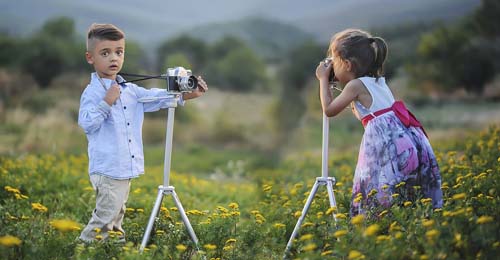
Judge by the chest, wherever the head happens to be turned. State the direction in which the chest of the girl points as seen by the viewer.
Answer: to the viewer's left

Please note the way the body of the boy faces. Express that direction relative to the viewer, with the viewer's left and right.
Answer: facing the viewer and to the right of the viewer

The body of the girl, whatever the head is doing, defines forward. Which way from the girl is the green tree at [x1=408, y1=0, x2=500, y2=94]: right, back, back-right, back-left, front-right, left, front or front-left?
right

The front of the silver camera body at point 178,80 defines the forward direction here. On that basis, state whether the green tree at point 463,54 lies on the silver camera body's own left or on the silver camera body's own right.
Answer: on the silver camera body's own left

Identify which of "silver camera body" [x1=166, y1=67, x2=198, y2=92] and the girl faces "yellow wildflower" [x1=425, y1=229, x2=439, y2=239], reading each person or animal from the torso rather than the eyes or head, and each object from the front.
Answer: the silver camera body

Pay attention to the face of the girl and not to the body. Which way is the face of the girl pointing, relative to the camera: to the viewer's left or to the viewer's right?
to the viewer's left

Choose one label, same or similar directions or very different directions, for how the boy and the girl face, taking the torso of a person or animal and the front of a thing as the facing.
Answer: very different directions

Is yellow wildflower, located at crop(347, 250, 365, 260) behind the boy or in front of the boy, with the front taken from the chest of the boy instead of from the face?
in front

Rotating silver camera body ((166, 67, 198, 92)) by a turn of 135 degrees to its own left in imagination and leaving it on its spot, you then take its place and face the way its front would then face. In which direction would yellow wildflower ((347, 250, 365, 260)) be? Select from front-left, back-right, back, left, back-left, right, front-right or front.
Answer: back-right

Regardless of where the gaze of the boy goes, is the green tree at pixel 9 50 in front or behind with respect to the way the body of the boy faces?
behind

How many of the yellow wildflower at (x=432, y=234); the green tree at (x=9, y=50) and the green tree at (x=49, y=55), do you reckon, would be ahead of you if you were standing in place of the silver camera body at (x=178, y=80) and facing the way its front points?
1

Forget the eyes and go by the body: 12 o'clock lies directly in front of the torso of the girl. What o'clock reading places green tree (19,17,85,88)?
The green tree is roughly at 2 o'clock from the girl.

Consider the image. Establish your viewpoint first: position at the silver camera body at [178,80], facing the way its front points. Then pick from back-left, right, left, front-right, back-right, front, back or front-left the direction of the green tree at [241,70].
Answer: back-left

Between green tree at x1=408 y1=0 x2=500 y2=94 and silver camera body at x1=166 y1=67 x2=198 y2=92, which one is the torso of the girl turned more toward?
the silver camera body

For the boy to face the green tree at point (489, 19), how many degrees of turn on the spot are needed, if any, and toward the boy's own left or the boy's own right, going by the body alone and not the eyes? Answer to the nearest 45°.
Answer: approximately 90° to the boy's own left
